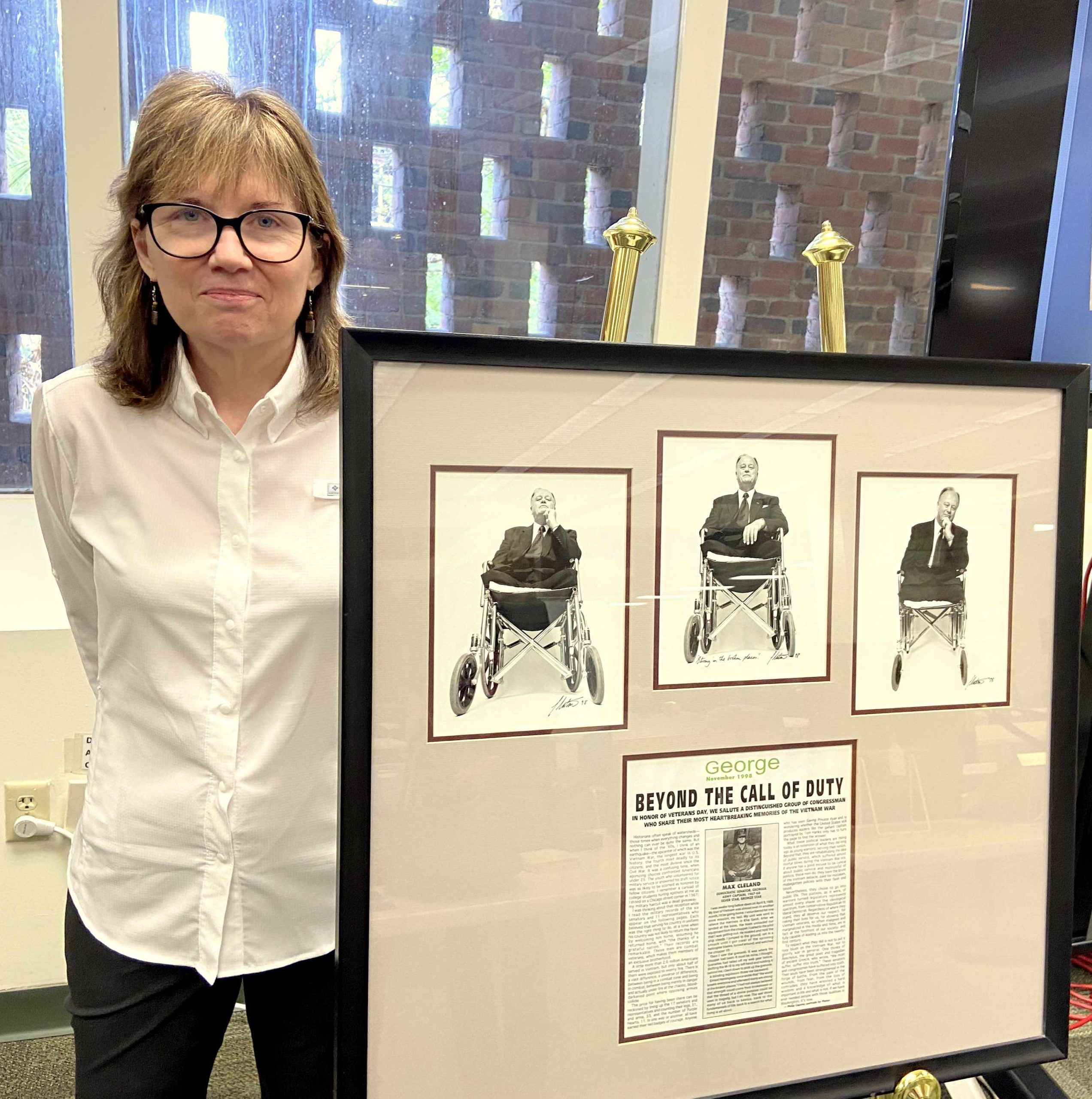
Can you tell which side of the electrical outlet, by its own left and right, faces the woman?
front

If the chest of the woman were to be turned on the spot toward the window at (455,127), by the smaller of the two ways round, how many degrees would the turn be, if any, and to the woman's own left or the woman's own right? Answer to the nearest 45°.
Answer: approximately 135° to the woman's own left

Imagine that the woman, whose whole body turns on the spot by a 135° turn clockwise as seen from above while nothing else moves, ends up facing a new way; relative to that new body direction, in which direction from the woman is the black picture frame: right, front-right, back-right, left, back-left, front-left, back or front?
back

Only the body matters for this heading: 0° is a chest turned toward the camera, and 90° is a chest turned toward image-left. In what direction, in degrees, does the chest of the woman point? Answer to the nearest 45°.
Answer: approximately 0°

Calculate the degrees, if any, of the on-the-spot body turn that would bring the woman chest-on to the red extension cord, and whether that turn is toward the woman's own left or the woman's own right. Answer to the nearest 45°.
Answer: approximately 90° to the woman's own left

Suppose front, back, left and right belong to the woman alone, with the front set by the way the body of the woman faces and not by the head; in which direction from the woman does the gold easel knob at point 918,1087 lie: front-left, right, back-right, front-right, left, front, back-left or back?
front-left

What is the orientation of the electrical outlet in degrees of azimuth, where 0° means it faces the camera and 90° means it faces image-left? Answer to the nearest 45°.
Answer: approximately 0°

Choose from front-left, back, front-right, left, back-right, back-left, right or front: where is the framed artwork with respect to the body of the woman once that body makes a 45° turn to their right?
left
